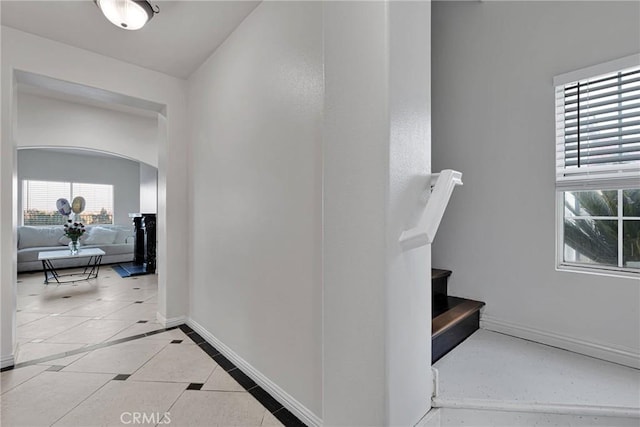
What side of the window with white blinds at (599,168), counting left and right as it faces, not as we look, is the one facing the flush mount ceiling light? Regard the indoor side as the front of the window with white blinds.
front

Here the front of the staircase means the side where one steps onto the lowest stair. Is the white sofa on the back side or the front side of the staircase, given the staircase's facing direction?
on the back side

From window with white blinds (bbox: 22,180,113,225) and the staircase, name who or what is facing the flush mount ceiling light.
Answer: the window with white blinds

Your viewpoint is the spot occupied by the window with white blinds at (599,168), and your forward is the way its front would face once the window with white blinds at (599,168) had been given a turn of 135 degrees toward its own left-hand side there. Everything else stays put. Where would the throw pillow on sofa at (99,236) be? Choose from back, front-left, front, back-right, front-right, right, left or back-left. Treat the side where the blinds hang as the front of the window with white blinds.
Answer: back

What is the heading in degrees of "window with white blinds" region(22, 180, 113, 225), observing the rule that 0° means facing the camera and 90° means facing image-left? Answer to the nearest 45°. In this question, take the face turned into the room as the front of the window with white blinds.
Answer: approximately 0°

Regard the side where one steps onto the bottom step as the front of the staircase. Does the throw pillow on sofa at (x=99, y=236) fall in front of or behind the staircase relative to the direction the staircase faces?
behind

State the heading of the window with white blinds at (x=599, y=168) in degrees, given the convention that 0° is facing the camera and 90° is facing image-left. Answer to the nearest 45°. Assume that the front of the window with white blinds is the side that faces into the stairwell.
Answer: approximately 45°

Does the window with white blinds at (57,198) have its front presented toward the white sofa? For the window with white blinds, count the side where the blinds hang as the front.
yes

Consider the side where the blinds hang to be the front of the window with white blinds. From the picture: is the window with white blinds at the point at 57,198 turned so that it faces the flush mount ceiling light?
yes

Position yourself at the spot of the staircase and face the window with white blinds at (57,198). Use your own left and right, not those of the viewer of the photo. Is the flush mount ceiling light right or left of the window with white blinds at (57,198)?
left

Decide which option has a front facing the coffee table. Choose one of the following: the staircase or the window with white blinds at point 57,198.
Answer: the window with white blinds

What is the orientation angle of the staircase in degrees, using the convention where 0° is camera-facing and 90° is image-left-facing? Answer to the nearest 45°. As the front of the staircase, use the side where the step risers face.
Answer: approximately 315°
